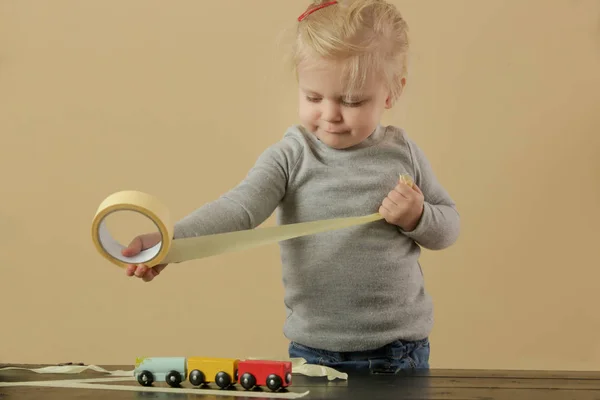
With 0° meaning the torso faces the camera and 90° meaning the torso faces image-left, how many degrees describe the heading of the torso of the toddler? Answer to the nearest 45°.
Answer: approximately 0°
